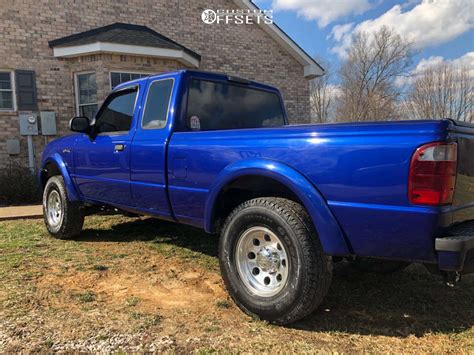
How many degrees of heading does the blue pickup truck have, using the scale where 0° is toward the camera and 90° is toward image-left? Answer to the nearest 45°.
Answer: approximately 135°

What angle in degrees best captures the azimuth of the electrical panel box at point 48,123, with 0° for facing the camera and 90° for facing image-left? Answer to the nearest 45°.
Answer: approximately 0°

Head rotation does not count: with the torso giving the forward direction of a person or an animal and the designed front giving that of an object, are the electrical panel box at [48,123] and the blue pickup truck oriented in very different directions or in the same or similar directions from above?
very different directions

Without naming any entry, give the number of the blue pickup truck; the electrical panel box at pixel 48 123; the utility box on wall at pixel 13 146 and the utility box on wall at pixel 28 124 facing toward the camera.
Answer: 3

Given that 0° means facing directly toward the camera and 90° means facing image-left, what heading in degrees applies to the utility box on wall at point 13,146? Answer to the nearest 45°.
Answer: approximately 0°

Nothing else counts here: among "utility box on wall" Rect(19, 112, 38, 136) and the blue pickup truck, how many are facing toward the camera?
1

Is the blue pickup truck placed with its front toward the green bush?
yes
